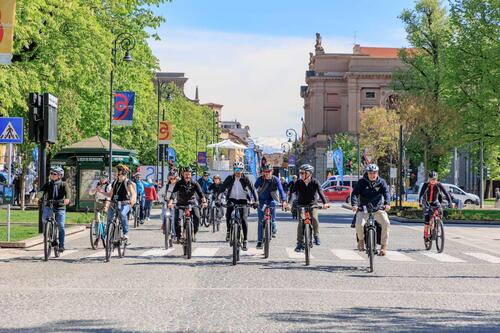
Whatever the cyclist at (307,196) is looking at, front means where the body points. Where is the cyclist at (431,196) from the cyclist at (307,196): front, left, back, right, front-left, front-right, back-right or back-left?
back-left

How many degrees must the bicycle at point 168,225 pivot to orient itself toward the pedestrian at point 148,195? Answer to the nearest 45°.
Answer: approximately 180°

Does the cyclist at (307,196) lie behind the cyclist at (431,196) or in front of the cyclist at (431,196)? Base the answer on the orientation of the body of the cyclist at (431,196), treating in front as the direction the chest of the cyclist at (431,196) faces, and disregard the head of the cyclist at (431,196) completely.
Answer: in front

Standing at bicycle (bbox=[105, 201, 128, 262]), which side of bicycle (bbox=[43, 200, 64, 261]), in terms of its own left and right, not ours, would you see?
left

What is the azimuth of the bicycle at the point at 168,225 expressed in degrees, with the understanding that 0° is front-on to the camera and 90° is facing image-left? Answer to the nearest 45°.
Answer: approximately 0°

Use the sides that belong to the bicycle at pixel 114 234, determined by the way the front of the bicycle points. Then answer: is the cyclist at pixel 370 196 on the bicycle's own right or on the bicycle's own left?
on the bicycle's own left

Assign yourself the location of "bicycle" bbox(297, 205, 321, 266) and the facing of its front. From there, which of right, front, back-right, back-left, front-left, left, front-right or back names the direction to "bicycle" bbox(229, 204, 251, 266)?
right

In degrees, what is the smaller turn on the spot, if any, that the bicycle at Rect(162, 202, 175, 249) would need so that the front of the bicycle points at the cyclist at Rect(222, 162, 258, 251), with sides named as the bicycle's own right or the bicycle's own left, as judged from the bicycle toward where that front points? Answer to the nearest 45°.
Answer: approximately 45° to the bicycle's own left

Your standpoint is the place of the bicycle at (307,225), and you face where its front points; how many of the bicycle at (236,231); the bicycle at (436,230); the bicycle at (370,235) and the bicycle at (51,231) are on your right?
2
